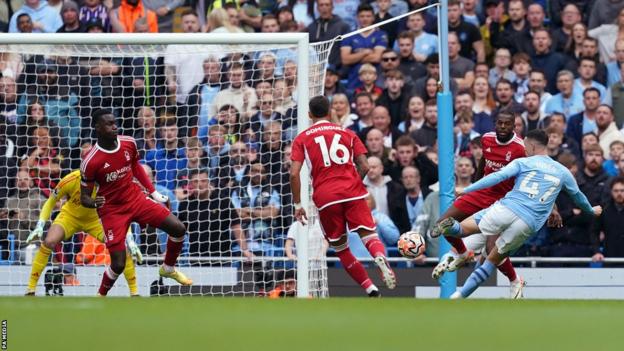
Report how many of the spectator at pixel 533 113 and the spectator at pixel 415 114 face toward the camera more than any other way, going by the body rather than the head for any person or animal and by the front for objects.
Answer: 2

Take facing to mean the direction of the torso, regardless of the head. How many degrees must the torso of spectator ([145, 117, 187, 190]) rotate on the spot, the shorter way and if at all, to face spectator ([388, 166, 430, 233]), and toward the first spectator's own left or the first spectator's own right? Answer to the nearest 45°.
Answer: approximately 90° to the first spectator's own left

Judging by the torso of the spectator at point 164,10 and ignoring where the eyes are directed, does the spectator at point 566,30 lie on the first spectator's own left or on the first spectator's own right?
on the first spectator's own left

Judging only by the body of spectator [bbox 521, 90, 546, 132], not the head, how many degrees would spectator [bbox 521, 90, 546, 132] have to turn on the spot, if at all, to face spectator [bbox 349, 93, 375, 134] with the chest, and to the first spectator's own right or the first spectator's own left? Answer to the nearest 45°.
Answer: approximately 90° to the first spectator's own right

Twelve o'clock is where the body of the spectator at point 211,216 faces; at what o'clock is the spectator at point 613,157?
the spectator at point 613,157 is roughly at 9 o'clock from the spectator at point 211,216.

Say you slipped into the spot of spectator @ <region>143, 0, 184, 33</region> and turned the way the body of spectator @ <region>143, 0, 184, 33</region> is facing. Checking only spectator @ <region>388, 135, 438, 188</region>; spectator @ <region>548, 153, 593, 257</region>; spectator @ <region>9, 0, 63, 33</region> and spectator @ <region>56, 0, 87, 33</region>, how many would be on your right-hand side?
2

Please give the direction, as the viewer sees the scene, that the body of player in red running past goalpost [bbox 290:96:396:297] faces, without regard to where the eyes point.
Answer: away from the camera
